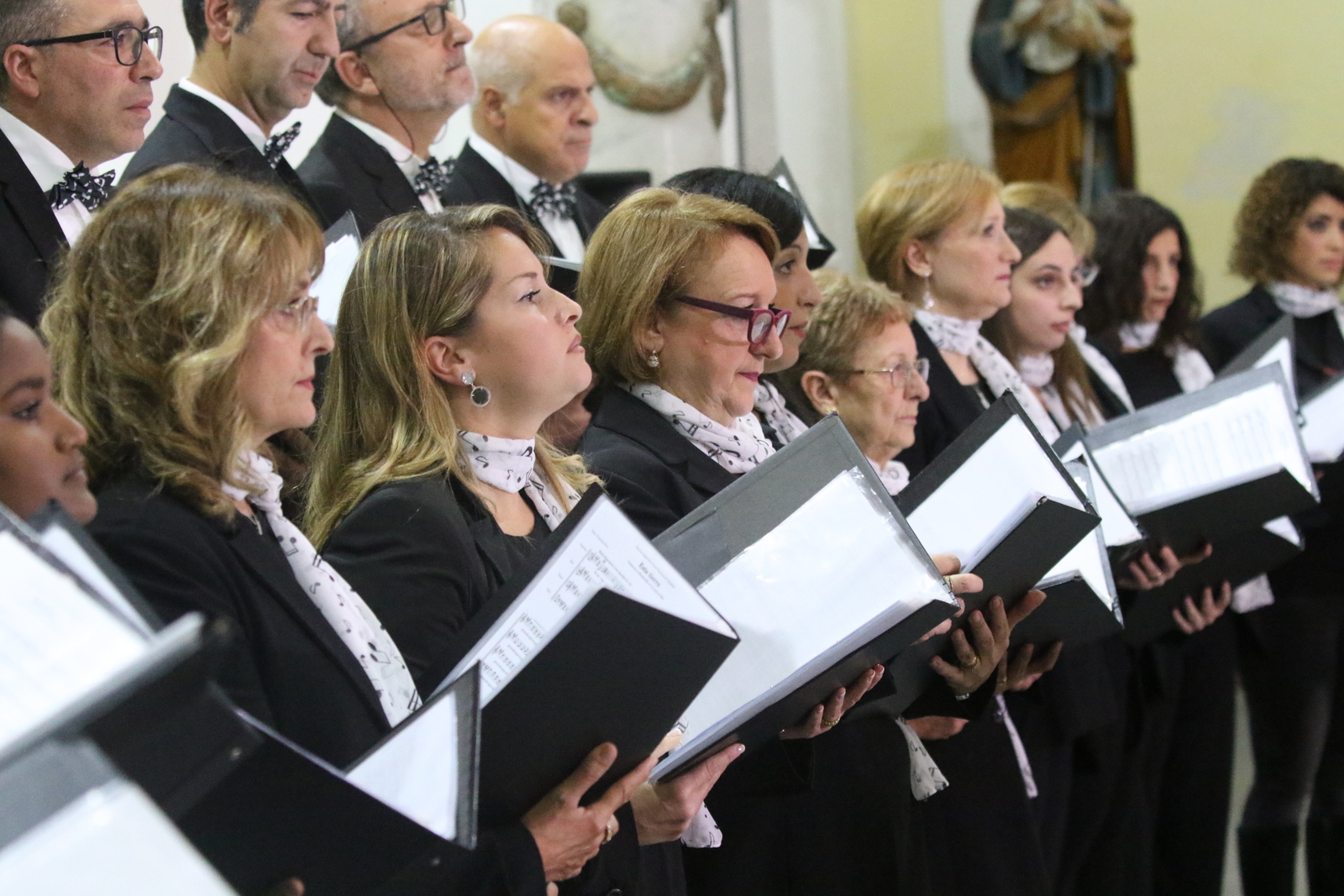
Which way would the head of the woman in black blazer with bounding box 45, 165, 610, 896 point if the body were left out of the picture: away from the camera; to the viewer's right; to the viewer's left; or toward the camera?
to the viewer's right

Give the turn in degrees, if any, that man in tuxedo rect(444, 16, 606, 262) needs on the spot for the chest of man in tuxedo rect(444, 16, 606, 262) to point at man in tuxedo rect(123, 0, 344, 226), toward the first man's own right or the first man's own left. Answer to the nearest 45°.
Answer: approximately 90° to the first man's own right

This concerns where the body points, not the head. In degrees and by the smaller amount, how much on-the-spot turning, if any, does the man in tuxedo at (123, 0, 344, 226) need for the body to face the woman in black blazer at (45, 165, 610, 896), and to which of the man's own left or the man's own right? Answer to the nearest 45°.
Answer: approximately 45° to the man's own right

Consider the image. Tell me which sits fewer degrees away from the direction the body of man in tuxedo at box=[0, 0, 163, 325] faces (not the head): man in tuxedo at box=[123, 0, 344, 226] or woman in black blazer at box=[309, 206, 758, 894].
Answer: the woman in black blazer

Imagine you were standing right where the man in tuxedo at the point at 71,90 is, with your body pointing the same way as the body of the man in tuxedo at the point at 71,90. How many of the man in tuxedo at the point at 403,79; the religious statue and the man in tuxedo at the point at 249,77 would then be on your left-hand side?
3

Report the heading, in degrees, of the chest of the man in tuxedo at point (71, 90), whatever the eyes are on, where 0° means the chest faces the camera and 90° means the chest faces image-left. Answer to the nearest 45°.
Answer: approximately 315°

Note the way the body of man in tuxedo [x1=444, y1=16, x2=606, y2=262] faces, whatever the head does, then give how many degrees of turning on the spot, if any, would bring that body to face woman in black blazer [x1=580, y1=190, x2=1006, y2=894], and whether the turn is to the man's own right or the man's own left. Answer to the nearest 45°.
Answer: approximately 45° to the man's own right

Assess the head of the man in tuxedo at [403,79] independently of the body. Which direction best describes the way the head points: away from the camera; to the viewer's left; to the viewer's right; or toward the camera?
to the viewer's right

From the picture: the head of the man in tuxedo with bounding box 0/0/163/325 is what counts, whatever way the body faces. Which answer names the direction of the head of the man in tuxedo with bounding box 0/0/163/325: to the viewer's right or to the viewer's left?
to the viewer's right

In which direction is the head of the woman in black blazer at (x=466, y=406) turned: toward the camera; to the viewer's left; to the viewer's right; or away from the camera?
to the viewer's right

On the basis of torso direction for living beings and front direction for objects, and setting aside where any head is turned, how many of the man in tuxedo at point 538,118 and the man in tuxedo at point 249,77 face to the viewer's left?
0

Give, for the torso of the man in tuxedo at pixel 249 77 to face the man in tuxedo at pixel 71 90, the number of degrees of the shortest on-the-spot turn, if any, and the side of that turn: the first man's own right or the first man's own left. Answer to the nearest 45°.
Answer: approximately 90° to the first man's own right

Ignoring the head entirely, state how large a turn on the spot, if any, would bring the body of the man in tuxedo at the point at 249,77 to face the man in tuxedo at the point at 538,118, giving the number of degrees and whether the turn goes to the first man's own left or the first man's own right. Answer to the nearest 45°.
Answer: approximately 90° to the first man's own left
